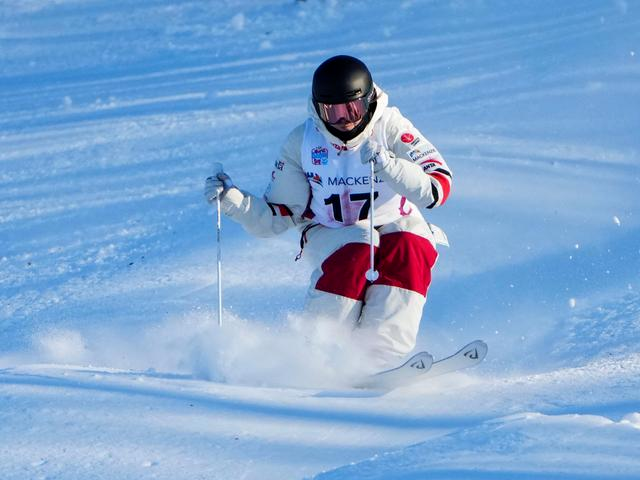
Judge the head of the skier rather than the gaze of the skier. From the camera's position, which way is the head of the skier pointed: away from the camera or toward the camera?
toward the camera

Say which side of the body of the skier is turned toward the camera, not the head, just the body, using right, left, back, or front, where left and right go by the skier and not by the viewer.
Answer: front
